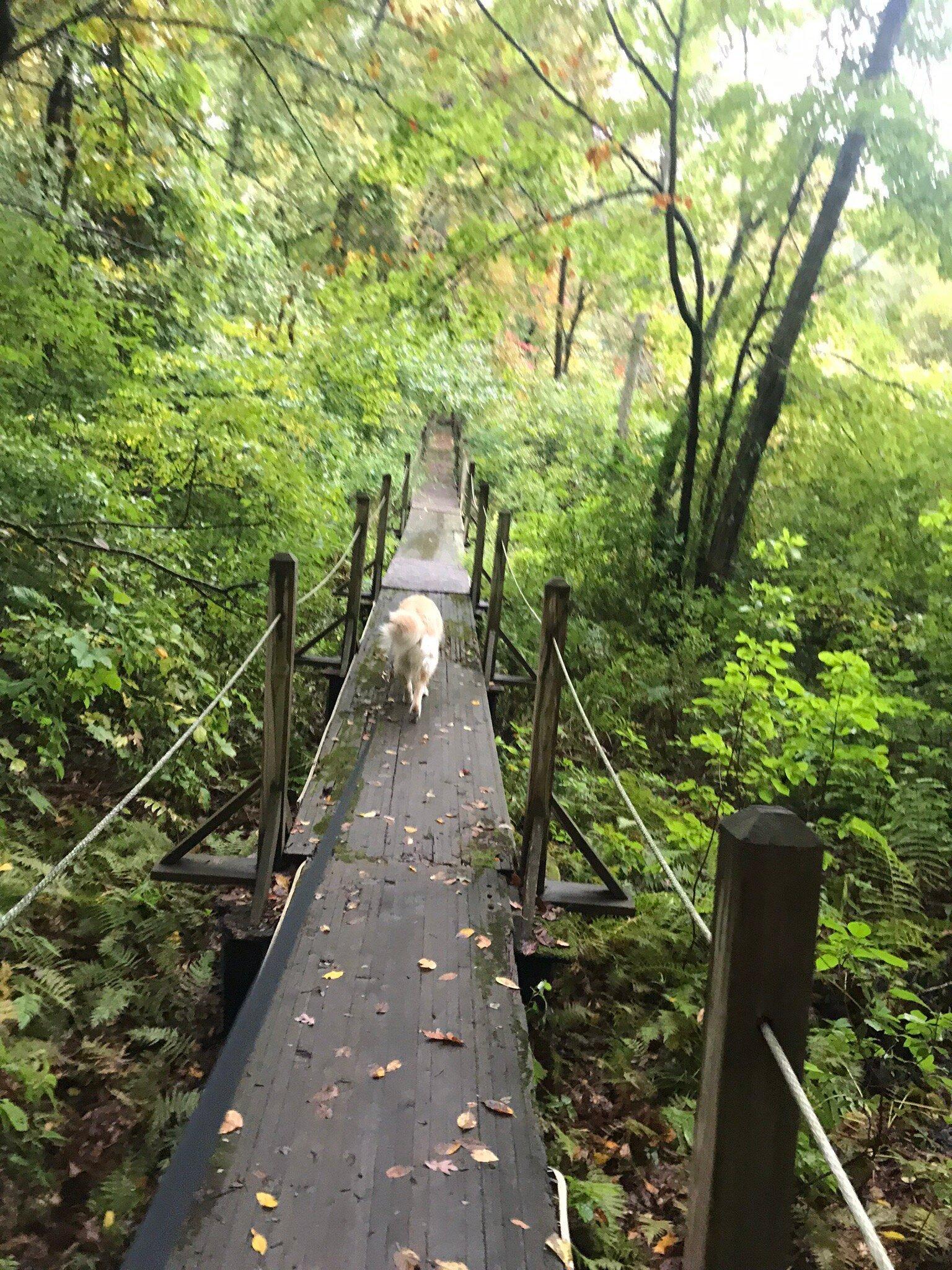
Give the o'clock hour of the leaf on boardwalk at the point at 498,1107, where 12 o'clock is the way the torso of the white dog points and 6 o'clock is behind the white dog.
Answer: The leaf on boardwalk is roughly at 6 o'clock from the white dog.

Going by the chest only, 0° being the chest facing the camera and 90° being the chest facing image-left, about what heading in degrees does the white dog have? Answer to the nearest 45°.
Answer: approximately 180°

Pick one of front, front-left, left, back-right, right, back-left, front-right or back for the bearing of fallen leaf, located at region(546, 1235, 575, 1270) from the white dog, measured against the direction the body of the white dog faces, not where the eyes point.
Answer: back

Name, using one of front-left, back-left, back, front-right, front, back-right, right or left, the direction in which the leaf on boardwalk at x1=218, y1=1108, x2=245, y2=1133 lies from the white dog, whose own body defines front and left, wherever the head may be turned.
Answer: back

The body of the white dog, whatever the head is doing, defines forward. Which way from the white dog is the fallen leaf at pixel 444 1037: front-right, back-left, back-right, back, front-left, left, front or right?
back
